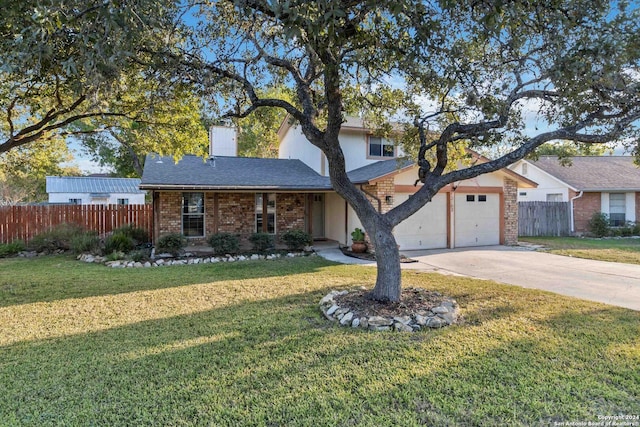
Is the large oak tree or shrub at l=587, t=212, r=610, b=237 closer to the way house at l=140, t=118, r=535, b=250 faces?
the large oak tree

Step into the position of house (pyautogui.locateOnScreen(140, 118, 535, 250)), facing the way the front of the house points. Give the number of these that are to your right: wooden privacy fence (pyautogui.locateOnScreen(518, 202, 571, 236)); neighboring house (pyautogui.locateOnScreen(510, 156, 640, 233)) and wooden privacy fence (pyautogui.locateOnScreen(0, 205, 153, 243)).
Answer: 1

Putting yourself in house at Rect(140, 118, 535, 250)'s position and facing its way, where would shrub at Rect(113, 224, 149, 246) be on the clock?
The shrub is roughly at 3 o'clock from the house.

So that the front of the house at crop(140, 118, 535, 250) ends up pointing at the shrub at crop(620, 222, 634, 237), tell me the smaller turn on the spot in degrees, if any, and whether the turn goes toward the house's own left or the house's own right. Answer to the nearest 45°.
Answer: approximately 90° to the house's own left

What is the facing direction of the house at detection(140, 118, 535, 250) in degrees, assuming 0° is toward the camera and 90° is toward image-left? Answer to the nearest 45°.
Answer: approximately 0°

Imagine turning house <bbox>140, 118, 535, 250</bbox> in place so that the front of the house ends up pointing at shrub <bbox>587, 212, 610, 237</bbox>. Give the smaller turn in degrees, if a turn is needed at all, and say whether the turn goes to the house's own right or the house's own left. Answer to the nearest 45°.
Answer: approximately 90° to the house's own left

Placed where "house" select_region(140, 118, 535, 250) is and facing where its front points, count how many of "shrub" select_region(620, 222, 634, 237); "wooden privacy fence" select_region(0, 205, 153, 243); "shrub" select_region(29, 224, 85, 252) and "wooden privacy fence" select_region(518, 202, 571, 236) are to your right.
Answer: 2

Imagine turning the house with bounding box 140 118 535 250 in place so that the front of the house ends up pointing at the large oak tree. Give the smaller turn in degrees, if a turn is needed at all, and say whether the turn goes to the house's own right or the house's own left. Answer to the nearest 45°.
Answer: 0° — it already faces it

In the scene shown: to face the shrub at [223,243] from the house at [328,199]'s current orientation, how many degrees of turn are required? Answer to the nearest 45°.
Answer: approximately 45° to its right

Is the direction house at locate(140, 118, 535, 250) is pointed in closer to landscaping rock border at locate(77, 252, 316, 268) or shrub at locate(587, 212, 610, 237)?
the landscaping rock border

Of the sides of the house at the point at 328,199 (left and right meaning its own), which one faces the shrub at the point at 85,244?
right

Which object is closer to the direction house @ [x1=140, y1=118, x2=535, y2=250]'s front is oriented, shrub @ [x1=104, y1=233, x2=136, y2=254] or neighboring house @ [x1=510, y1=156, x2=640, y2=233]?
the shrub

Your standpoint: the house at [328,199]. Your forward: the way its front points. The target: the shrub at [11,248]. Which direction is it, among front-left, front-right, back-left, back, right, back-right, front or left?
right

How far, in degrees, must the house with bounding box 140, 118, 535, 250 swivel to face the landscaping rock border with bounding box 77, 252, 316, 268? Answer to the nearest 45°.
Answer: approximately 45° to its right

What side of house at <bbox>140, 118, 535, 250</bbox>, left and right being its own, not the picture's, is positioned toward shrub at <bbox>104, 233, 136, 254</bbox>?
right

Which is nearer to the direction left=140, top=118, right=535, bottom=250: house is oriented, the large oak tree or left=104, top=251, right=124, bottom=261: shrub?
the large oak tree

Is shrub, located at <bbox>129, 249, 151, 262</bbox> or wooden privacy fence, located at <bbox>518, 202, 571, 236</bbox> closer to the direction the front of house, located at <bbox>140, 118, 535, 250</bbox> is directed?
the shrub

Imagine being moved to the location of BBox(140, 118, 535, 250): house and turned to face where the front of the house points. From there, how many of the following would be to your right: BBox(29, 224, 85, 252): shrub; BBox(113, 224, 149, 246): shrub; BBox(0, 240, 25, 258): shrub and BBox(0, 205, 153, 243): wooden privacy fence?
4

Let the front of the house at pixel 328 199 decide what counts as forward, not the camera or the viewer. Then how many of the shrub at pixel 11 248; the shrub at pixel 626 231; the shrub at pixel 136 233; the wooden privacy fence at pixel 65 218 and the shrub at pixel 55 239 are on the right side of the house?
4
